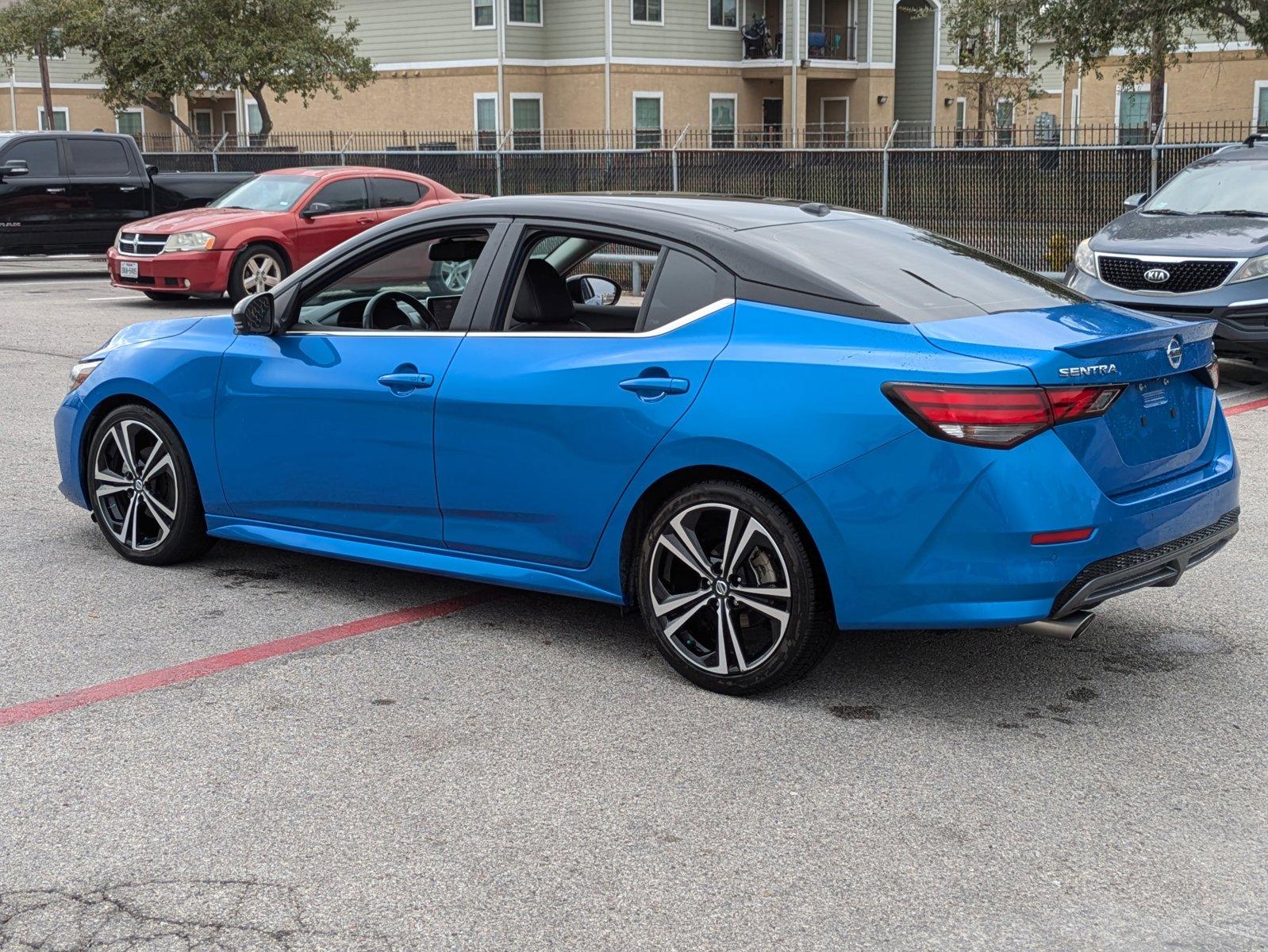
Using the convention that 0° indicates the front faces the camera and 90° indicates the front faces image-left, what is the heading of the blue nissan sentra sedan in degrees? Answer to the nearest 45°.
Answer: approximately 135°

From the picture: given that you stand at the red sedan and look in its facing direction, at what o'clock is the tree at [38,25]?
The tree is roughly at 4 o'clock from the red sedan.

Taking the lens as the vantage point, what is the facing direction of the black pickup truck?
facing to the left of the viewer

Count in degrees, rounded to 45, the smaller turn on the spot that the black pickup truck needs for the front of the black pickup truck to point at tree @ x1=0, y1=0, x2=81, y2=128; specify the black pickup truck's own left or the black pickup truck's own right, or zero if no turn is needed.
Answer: approximately 90° to the black pickup truck's own right

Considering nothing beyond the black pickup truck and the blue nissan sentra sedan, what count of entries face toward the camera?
0

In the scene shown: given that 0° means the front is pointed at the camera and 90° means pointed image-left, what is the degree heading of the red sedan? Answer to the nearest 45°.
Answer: approximately 45°

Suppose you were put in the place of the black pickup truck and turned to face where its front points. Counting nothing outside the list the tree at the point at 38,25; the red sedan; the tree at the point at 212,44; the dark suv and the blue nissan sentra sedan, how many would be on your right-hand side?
2

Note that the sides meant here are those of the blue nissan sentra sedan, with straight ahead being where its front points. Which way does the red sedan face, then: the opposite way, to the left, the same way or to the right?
to the left

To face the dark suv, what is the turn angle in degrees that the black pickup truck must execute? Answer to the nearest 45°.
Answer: approximately 135° to its left

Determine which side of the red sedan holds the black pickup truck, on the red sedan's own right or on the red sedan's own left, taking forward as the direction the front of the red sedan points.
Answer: on the red sedan's own right

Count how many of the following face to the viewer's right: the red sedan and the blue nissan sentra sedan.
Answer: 0

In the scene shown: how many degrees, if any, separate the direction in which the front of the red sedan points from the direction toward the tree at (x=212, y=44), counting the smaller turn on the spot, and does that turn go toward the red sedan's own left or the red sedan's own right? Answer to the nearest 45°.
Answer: approximately 135° to the red sedan's own right

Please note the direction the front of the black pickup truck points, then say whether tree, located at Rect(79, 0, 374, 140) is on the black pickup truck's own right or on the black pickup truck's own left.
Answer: on the black pickup truck's own right

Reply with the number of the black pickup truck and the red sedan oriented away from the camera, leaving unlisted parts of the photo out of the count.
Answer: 0

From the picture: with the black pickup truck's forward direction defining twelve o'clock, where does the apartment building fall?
The apartment building is roughly at 4 o'clock from the black pickup truck.

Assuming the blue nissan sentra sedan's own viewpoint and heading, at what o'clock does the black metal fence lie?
The black metal fence is roughly at 2 o'clock from the blue nissan sentra sedan.
